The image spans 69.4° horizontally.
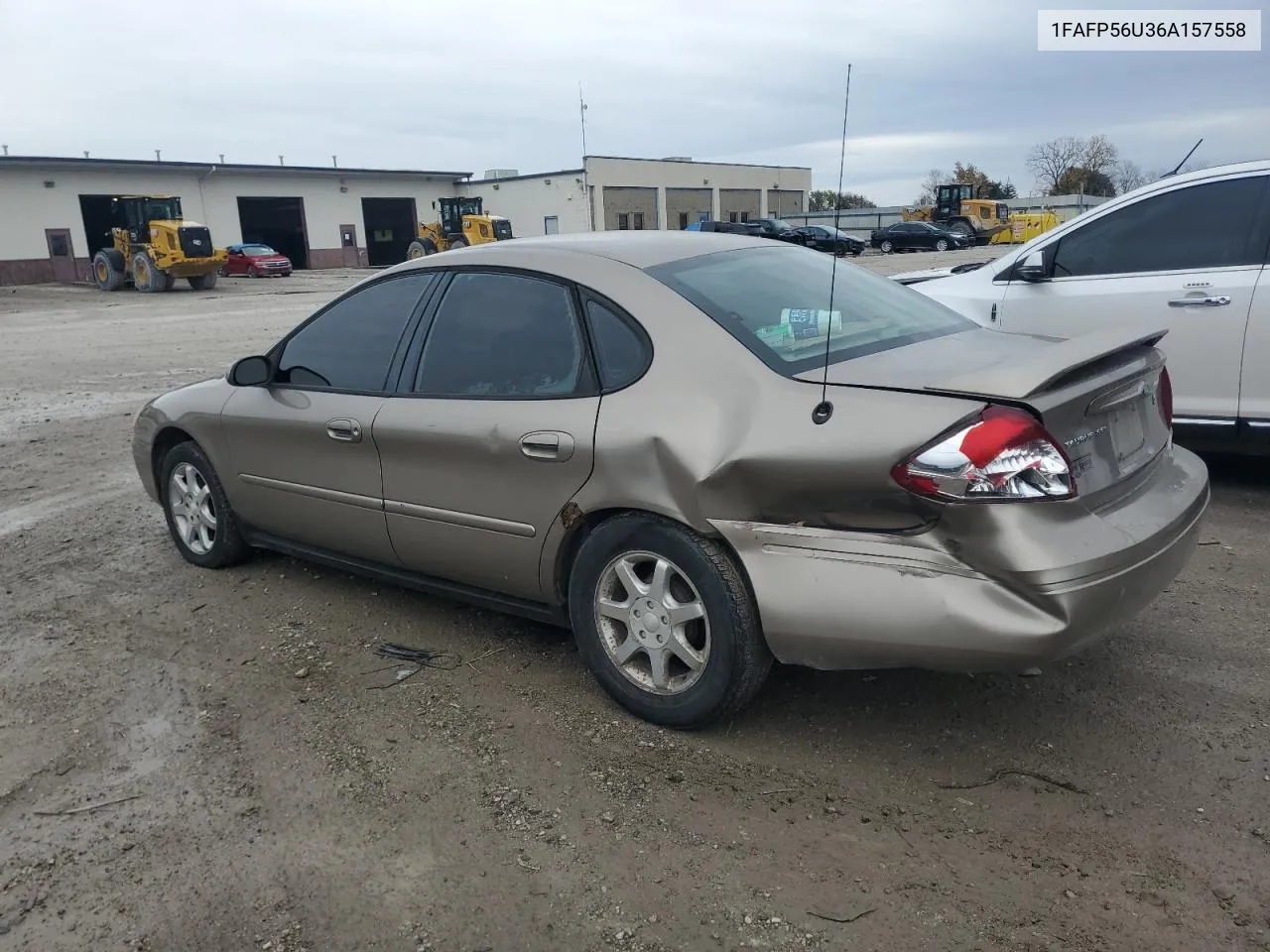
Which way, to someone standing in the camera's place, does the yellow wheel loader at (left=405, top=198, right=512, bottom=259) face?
facing away from the viewer and to the left of the viewer

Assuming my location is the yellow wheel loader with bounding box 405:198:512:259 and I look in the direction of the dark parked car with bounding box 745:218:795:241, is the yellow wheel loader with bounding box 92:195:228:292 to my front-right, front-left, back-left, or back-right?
back-right

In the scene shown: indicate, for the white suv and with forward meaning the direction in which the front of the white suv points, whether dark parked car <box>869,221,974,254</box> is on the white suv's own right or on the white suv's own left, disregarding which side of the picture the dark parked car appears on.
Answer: on the white suv's own right

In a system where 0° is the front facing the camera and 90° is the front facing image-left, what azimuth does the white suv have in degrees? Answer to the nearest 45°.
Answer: approximately 90°

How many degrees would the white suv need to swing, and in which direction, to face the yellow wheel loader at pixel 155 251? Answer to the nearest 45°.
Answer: approximately 45° to its right

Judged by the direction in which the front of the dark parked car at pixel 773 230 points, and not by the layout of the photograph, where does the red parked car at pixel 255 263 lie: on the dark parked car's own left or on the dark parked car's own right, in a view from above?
on the dark parked car's own right

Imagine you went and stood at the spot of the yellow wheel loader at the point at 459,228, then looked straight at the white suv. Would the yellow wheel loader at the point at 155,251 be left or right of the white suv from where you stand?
right

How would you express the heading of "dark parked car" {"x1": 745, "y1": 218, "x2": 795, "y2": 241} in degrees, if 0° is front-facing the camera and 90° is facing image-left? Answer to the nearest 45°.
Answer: approximately 315°
